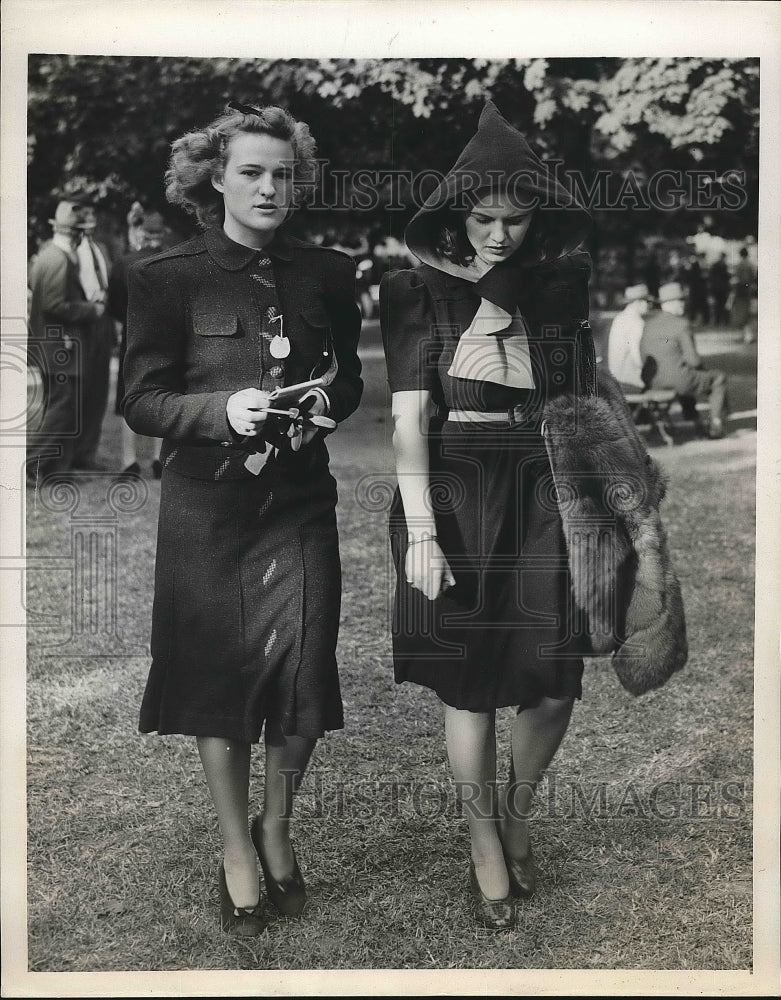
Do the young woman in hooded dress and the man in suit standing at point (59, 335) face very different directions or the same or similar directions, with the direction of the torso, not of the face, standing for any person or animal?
very different directions

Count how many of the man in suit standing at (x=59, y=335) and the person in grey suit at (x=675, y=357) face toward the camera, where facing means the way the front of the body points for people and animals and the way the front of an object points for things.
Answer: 0

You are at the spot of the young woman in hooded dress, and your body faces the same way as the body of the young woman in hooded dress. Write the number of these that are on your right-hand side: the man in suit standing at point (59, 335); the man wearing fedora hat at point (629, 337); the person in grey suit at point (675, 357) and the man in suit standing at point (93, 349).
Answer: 2

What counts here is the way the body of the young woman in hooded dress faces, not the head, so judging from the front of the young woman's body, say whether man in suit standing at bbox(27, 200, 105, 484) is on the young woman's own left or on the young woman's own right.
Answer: on the young woman's own right

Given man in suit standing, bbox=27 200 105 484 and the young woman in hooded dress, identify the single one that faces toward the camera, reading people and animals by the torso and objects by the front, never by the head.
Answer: the young woman in hooded dress

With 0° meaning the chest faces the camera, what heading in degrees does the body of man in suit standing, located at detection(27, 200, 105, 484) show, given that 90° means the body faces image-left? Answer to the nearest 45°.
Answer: approximately 225°

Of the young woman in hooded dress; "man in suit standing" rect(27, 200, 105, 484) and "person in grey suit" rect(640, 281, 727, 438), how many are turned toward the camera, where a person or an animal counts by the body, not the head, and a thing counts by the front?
1

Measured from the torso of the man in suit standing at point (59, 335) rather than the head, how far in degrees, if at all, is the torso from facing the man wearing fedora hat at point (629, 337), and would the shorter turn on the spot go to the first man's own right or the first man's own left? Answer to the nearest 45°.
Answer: approximately 45° to the first man's own right

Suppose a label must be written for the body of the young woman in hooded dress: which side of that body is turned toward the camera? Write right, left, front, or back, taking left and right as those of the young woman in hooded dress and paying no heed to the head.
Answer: front

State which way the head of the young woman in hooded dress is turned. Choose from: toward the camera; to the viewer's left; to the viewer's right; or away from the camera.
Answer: toward the camera

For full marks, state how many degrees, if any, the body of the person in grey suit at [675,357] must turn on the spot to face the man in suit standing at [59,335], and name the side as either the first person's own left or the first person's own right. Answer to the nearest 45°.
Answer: approximately 180°

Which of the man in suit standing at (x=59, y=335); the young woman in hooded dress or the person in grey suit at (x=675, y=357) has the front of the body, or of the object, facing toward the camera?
the young woman in hooded dress

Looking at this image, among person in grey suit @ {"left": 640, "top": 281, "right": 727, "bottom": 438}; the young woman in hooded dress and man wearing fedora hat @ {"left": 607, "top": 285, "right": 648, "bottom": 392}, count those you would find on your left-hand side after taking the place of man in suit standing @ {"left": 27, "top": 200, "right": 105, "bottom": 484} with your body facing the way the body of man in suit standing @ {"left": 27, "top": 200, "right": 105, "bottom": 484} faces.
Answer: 0

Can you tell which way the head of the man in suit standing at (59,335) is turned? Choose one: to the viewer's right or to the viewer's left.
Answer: to the viewer's right

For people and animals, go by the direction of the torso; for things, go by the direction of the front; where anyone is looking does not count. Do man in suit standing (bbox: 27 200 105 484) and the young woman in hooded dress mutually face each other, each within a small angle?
no

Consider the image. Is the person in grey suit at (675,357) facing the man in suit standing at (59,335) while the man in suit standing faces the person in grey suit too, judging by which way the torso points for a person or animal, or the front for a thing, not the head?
no

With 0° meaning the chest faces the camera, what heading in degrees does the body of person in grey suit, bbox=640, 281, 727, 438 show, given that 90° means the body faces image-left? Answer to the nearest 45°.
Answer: approximately 225°
